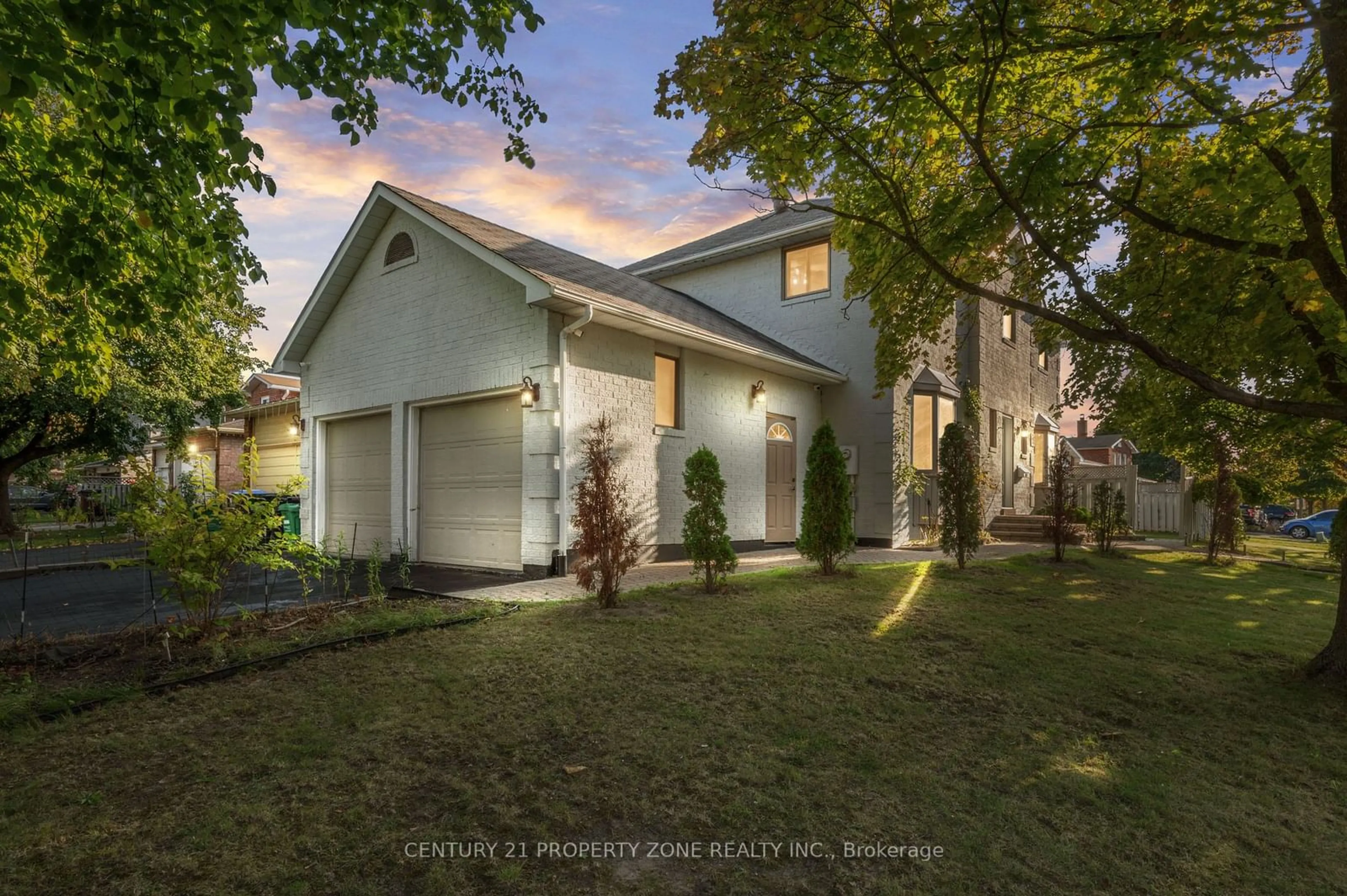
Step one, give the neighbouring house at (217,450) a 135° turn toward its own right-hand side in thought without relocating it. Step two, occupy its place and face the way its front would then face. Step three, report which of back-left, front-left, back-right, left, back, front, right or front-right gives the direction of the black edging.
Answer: back

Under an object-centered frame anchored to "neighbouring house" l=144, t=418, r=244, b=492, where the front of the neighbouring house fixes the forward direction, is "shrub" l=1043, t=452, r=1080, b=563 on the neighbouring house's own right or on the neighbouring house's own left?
on the neighbouring house's own left

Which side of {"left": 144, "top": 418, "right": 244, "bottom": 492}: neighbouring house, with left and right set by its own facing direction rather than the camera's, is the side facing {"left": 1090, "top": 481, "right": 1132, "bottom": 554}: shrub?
left

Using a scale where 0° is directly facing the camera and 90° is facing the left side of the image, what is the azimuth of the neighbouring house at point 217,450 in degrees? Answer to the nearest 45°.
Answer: approximately 45°

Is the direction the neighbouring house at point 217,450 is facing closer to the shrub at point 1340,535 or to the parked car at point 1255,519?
the shrub

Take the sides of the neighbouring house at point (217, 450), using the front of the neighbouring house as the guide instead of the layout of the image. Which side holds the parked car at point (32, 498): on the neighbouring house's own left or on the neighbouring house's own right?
on the neighbouring house's own right

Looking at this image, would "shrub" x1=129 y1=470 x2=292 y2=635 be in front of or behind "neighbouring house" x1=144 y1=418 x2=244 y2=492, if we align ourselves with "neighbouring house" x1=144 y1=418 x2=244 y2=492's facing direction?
in front

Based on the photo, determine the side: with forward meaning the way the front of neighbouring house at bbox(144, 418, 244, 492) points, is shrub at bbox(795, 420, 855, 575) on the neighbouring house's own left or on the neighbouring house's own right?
on the neighbouring house's own left

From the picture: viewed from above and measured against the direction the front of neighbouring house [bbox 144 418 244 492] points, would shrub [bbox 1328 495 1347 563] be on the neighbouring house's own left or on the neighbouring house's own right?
on the neighbouring house's own left

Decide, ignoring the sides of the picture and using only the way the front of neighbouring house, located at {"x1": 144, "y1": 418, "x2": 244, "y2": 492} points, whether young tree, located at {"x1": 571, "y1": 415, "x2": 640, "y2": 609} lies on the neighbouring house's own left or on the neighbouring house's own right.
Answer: on the neighbouring house's own left
